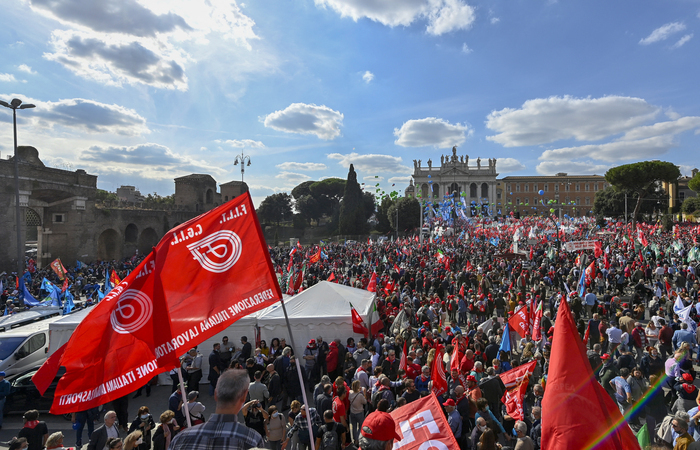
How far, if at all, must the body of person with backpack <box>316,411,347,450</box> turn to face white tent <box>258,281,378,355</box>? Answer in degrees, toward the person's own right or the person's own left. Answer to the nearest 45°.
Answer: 0° — they already face it

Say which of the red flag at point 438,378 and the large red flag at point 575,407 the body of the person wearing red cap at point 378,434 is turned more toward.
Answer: the red flag

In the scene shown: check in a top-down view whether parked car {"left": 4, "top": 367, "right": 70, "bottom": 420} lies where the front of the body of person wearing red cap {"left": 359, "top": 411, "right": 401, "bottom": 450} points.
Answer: no

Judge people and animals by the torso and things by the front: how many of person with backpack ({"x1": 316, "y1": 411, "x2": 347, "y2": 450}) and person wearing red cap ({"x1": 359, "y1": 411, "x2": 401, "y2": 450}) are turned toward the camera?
0

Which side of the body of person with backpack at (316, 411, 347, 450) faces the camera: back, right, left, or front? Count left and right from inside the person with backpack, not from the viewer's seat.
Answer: back

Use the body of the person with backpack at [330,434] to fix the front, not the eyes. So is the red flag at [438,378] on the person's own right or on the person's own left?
on the person's own right

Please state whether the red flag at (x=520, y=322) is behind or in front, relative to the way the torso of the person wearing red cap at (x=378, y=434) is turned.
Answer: in front

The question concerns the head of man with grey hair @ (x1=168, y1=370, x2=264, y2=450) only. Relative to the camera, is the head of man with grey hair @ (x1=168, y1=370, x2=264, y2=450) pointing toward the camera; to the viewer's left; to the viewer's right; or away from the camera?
away from the camera

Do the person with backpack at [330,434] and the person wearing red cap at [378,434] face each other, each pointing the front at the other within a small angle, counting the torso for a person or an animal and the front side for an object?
no

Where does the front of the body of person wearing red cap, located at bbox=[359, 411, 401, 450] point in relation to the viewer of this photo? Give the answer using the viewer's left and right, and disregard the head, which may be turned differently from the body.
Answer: facing away from the viewer and to the right of the viewer

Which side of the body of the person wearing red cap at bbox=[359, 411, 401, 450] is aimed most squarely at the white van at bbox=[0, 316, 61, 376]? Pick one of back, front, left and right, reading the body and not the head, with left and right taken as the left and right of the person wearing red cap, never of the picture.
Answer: left

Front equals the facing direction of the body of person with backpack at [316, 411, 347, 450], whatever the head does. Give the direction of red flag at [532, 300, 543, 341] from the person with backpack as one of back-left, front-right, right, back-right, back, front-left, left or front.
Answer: front-right

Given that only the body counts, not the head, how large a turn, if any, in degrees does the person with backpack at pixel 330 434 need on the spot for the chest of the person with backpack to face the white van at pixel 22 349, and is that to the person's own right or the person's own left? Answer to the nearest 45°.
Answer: approximately 45° to the person's own left

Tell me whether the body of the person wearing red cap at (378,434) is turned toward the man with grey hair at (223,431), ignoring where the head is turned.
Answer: no
